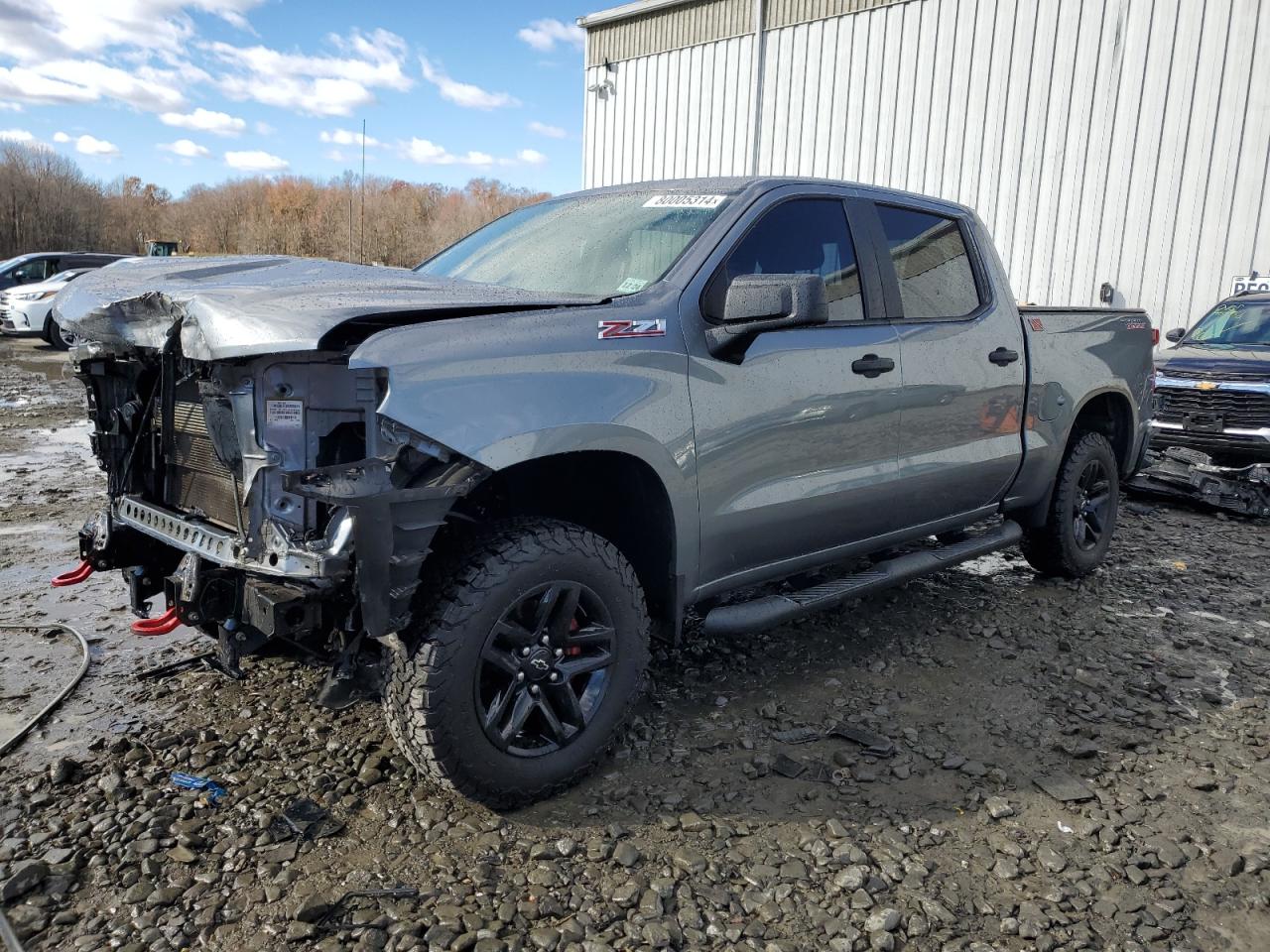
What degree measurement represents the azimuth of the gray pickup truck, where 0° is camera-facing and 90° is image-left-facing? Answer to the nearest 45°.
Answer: approximately 45°

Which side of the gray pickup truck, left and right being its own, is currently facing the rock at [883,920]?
left

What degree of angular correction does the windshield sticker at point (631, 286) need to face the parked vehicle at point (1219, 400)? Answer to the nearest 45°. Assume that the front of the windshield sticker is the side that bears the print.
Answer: approximately 180°

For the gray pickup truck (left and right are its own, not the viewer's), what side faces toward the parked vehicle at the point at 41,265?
right

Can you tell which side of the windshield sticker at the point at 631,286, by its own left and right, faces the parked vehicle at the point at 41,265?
right

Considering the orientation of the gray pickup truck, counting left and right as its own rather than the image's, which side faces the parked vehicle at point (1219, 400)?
back

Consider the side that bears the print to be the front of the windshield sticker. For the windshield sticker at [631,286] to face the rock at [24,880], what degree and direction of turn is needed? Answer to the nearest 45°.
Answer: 0° — it already faces it

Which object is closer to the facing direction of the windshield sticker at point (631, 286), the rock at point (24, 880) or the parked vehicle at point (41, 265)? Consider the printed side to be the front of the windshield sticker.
the rock

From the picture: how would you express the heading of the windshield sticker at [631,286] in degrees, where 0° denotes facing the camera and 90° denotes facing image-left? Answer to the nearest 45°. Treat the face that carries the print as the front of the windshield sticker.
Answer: approximately 45°
